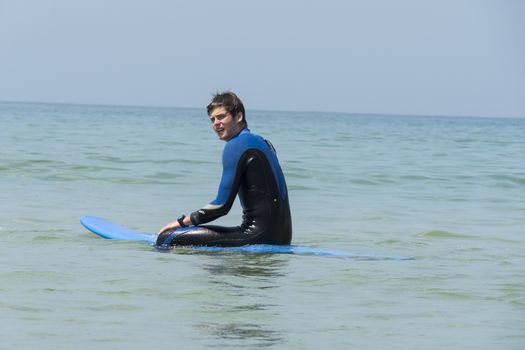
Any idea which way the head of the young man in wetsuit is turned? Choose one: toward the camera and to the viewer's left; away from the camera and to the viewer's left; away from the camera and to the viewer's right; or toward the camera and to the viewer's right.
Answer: toward the camera and to the viewer's left

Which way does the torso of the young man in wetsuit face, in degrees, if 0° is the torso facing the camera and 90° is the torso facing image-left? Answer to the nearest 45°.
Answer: approximately 90°
